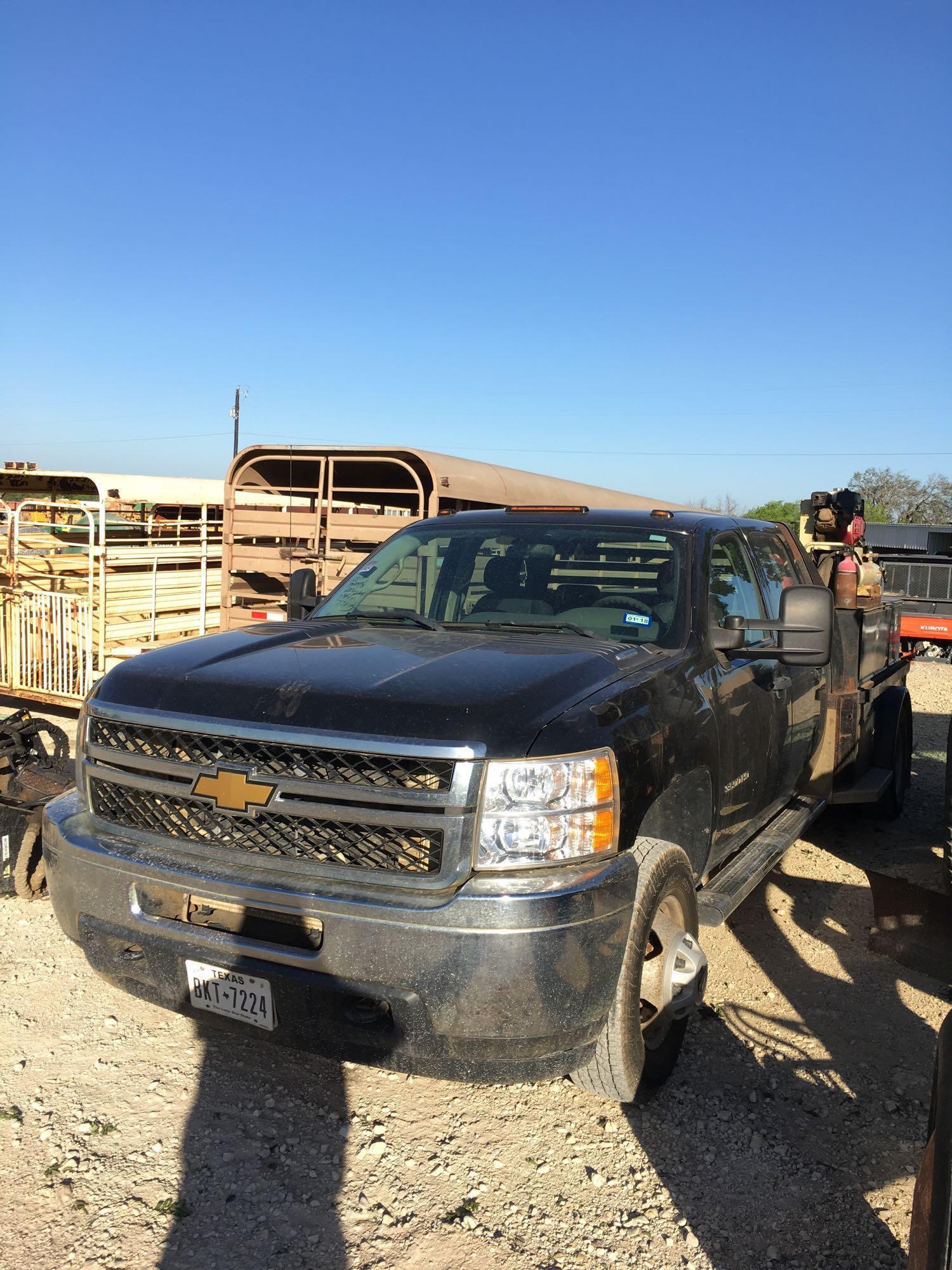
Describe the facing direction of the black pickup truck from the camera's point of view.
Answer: facing the viewer and to the left of the viewer

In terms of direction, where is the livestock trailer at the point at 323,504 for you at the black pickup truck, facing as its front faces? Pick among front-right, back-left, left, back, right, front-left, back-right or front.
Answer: back-right

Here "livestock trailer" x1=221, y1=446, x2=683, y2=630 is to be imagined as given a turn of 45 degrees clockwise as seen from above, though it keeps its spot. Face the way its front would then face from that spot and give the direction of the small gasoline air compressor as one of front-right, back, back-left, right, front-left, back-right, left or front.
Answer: front-right

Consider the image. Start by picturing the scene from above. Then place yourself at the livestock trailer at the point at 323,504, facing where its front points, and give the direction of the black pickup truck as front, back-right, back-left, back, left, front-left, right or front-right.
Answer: back-right

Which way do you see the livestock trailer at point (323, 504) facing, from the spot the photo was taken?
facing away from the viewer and to the right of the viewer

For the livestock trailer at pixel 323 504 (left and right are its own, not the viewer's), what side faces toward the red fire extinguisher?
right

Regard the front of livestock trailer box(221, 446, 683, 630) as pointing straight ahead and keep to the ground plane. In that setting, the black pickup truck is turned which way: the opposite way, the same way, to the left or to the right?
the opposite way
